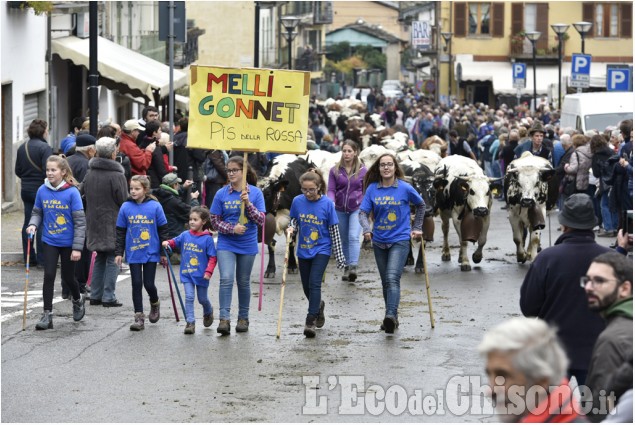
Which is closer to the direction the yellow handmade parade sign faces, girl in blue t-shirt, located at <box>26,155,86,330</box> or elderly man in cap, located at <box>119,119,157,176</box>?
the girl in blue t-shirt

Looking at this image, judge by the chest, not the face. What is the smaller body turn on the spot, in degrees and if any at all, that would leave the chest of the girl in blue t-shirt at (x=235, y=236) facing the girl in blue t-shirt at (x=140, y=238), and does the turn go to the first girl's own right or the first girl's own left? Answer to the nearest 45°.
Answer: approximately 90° to the first girl's own right

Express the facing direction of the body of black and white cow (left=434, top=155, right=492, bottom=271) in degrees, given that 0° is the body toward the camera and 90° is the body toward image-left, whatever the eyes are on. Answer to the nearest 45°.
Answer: approximately 315°

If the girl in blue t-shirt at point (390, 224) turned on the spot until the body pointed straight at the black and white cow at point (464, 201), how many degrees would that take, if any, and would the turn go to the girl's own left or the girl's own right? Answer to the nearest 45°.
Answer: approximately 180°

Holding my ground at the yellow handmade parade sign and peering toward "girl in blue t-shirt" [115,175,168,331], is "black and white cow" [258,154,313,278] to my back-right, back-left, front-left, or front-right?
back-right

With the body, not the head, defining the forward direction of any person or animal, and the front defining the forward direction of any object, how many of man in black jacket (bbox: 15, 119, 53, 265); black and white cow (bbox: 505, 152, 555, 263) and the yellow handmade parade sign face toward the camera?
2

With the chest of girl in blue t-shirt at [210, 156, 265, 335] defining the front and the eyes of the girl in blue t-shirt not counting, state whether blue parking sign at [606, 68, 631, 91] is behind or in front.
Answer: behind
